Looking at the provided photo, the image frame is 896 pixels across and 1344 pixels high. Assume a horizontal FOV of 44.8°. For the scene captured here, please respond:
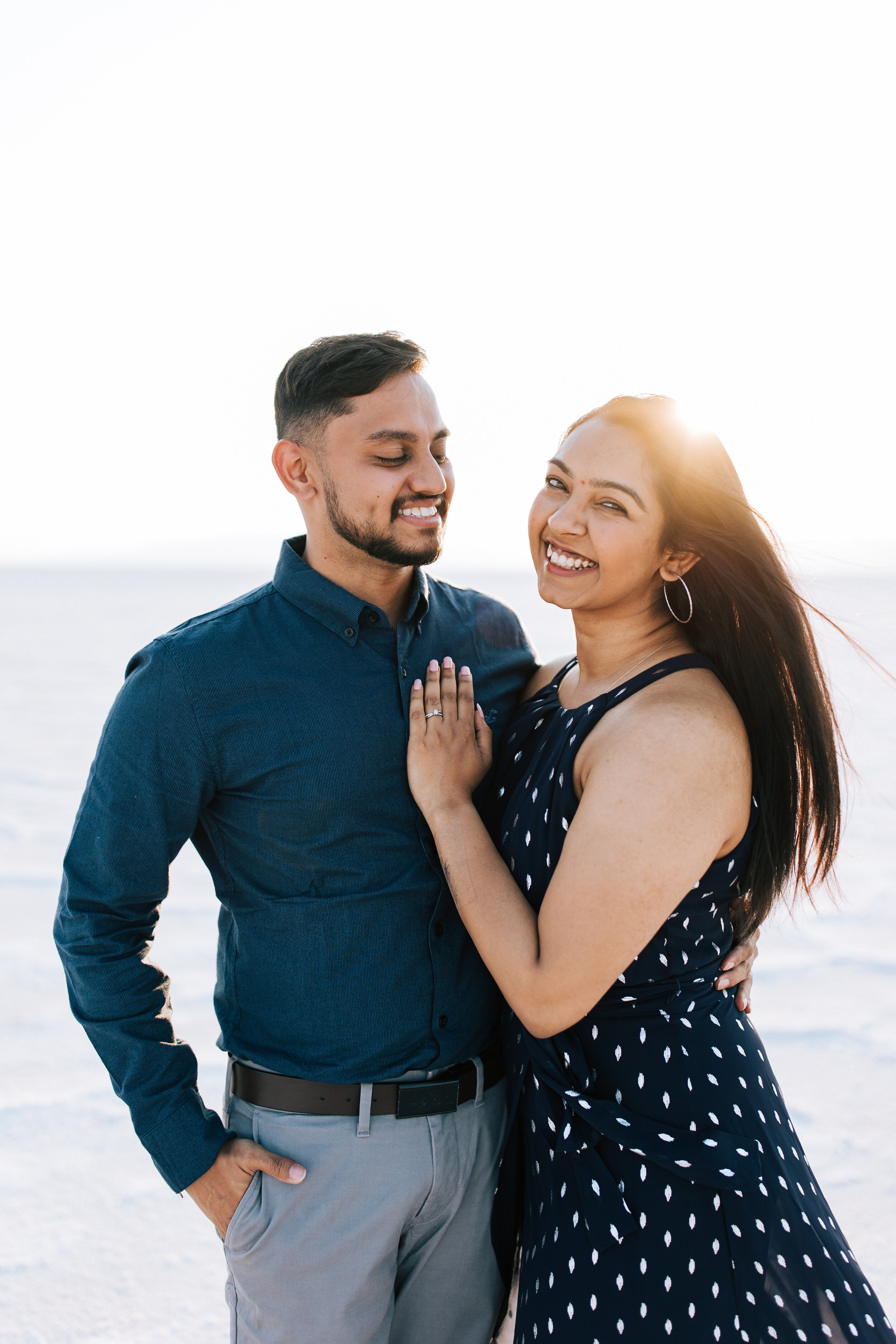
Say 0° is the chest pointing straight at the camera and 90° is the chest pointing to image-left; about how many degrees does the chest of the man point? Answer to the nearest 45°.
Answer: approximately 315°

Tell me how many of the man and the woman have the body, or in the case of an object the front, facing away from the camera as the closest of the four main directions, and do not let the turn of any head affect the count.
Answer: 0

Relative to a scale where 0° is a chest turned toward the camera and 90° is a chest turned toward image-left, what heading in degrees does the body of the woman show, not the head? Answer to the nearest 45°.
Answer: approximately 45°

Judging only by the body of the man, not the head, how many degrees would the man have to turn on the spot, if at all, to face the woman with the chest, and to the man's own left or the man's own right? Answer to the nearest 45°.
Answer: approximately 45° to the man's own left

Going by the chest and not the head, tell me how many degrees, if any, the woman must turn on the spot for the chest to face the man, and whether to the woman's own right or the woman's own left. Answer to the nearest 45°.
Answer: approximately 45° to the woman's own right

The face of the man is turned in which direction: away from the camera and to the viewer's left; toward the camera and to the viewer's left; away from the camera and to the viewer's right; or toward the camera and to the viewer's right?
toward the camera and to the viewer's right
